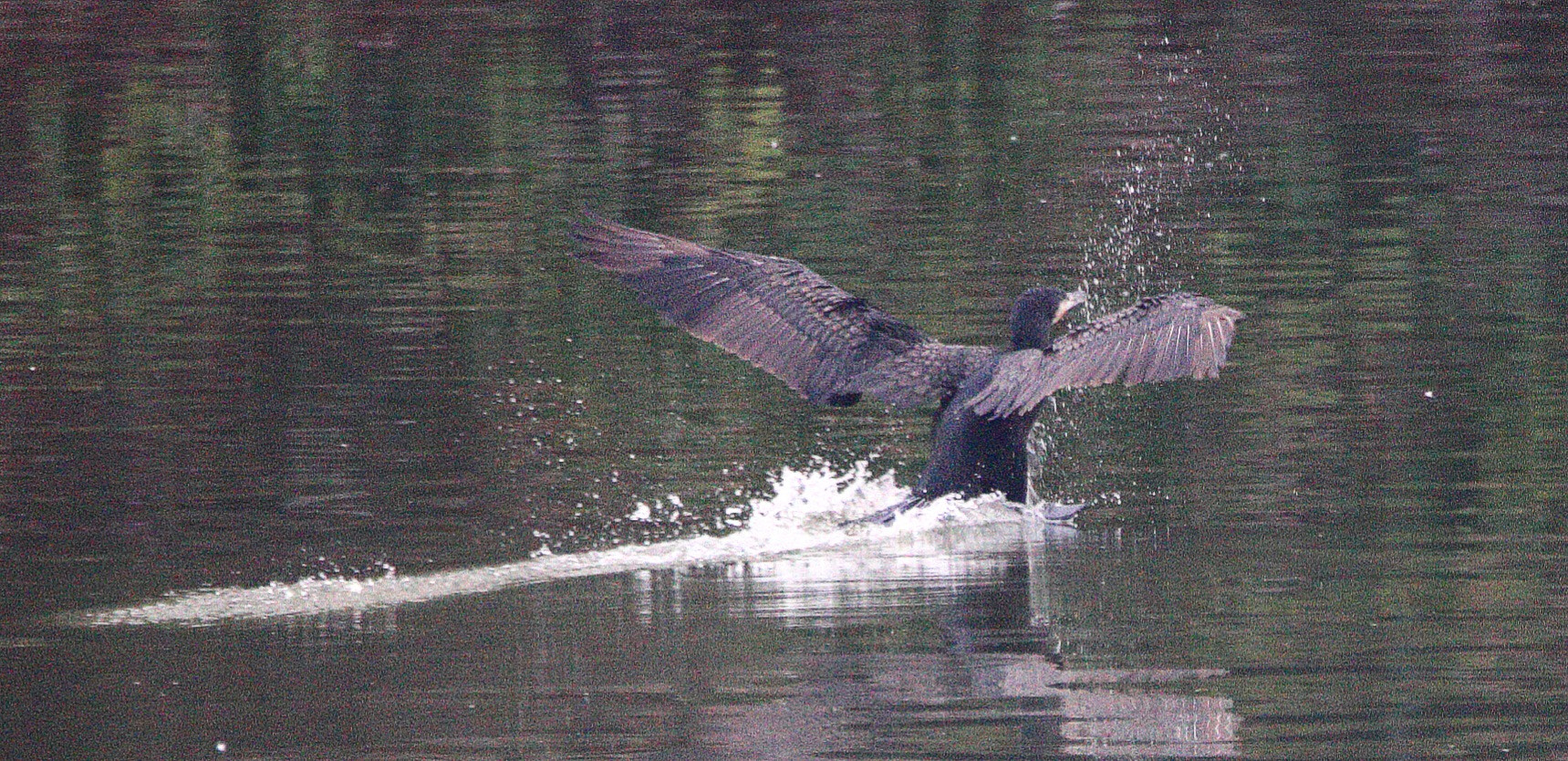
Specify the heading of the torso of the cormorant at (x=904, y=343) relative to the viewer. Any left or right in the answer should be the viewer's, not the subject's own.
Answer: facing away from the viewer and to the right of the viewer
